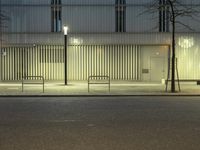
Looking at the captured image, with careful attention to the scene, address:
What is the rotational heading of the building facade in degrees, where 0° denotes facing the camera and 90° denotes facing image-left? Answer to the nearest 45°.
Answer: approximately 0°
